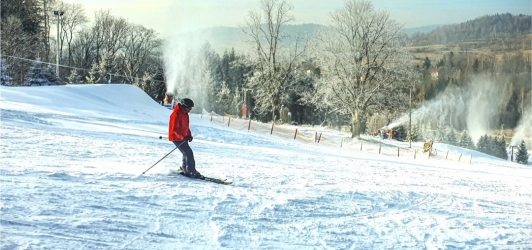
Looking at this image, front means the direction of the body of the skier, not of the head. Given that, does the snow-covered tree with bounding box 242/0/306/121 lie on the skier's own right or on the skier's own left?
on the skier's own left

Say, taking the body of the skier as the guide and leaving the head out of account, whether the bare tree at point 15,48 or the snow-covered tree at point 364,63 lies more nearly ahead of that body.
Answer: the snow-covered tree

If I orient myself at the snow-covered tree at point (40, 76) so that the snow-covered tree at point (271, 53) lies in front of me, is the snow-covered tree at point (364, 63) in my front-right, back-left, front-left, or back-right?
front-right

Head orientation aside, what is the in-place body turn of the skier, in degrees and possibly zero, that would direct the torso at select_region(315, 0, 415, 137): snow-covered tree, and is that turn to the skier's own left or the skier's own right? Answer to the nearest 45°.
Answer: approximately 45° to the skier's own left

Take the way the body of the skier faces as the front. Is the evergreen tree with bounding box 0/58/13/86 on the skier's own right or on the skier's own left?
on the skier's own left

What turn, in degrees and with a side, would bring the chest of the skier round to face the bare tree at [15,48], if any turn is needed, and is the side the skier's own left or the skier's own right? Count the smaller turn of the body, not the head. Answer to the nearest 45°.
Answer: approximately 135° to the skier's own left

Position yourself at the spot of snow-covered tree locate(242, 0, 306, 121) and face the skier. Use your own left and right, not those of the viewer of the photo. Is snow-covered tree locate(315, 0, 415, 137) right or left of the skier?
left

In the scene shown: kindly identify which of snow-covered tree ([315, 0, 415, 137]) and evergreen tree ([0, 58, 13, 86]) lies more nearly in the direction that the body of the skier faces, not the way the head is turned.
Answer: the snow-covered tree

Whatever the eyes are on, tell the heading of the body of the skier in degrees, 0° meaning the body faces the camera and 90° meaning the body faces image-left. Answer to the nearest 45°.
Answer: approximately 270°

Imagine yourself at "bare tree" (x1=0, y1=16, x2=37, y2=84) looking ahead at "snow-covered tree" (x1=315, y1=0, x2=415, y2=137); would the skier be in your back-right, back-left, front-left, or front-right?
front-right

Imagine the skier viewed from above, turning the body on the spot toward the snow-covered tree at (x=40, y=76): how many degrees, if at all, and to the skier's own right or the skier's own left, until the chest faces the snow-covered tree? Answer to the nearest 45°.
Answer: approximately 90° to the skier's own left
